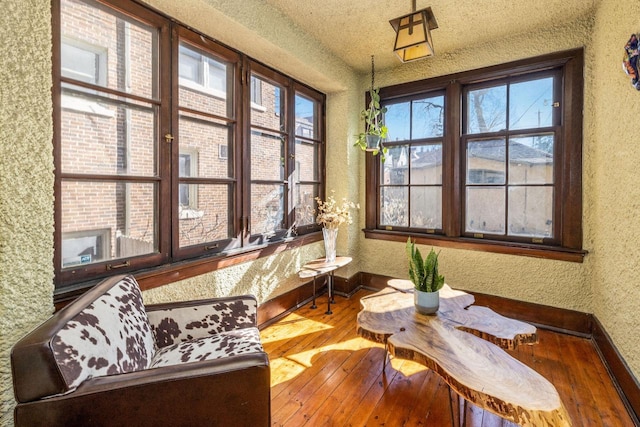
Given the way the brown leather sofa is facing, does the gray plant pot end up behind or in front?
in front

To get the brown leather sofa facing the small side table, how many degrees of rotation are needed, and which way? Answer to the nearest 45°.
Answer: approximately 45° to its left

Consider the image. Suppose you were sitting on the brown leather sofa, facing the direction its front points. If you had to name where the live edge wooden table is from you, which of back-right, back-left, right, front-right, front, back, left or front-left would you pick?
front

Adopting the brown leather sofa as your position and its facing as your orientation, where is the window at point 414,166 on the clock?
The window is roughly at 11 o'clock from the brown leather sofa.

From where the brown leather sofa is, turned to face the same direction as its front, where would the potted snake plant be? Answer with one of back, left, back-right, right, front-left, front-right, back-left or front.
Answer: front

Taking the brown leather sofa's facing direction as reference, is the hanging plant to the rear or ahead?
ahead

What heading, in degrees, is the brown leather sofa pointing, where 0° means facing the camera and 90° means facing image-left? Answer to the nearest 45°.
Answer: approximately 270°

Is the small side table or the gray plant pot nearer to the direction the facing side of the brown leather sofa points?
the gray plant pot

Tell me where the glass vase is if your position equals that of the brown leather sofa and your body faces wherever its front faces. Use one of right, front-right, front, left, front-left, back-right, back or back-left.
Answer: front-left

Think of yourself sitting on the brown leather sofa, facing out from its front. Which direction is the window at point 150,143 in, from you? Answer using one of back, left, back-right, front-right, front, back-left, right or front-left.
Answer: left
